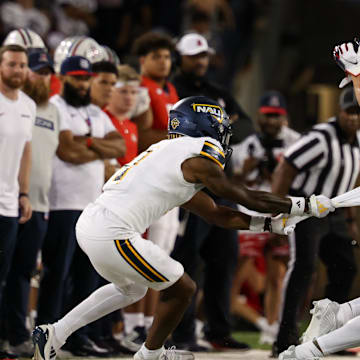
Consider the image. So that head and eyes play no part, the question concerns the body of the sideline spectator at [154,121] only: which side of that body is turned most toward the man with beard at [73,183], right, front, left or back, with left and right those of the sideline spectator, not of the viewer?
right

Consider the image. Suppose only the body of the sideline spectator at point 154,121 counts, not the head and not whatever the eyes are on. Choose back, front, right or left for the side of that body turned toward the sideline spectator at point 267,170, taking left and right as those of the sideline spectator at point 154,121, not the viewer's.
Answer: left

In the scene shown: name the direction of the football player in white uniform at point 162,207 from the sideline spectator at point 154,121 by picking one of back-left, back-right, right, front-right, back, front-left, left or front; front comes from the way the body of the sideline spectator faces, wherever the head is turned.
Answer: front-right

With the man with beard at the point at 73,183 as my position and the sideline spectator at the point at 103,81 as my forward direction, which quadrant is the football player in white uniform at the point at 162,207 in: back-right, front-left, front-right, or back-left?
back-right

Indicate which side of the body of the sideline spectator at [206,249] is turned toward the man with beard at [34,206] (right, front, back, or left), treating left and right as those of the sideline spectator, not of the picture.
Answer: right

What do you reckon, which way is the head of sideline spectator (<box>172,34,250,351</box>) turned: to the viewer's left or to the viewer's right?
to the viewer's right

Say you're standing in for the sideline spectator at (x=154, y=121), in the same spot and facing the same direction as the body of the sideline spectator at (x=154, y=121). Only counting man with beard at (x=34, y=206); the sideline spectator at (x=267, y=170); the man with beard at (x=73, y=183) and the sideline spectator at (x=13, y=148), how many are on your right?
3

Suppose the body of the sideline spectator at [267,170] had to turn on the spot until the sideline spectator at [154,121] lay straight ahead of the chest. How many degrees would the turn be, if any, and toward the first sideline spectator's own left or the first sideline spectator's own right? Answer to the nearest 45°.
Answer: approximately 45° to the first sideline spectator's own right
